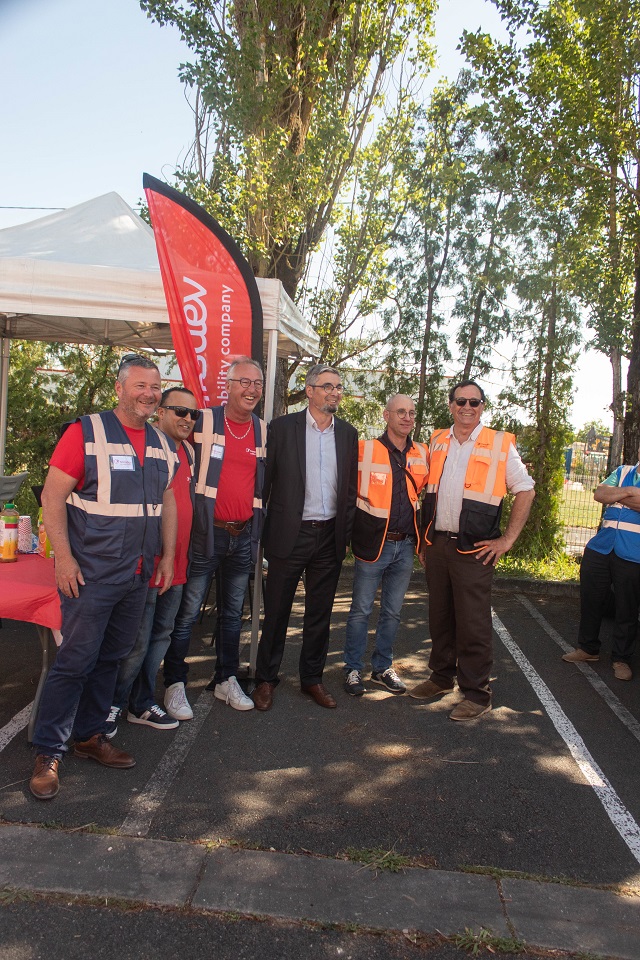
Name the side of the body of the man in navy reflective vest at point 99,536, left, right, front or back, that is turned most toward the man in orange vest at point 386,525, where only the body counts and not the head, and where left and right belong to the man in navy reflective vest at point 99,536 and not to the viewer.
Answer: left

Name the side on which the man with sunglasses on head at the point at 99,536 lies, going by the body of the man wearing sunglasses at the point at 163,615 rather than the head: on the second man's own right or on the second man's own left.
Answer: on the second man's own right

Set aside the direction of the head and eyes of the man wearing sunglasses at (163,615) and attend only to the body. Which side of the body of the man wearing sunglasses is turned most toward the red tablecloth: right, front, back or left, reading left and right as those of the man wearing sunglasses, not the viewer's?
right

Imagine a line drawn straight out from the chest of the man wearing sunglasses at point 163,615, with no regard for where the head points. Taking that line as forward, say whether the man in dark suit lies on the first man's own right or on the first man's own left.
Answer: on the first man's own left

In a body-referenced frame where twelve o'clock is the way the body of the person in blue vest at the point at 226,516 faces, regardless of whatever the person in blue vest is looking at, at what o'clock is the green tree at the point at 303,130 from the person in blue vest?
The green tree is roughly at 8 o'clock from the person in blue vest.

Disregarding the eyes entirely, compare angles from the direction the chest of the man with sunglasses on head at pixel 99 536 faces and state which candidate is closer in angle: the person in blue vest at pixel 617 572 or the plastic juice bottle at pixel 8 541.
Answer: the person in blue vest

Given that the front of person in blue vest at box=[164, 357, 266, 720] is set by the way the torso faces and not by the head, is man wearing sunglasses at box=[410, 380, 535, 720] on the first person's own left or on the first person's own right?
on the first person's own left

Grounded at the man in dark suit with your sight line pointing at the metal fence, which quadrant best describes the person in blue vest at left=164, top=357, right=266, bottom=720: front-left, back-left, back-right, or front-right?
back-left

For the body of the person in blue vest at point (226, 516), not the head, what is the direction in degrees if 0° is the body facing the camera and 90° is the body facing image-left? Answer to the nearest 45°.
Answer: approximately 315°

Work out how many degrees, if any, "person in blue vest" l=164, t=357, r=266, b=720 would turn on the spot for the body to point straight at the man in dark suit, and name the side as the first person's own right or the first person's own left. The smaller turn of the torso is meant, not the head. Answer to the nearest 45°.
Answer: approximately 45° to the first person's own left

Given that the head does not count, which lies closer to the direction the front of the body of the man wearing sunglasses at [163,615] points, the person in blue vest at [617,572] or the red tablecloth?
the person in blue vest

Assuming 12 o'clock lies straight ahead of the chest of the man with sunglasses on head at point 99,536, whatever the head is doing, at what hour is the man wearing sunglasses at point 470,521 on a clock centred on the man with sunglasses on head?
The man wearing sunglasses is roughly at 10 o'clock from the man with sunglasses on head.
